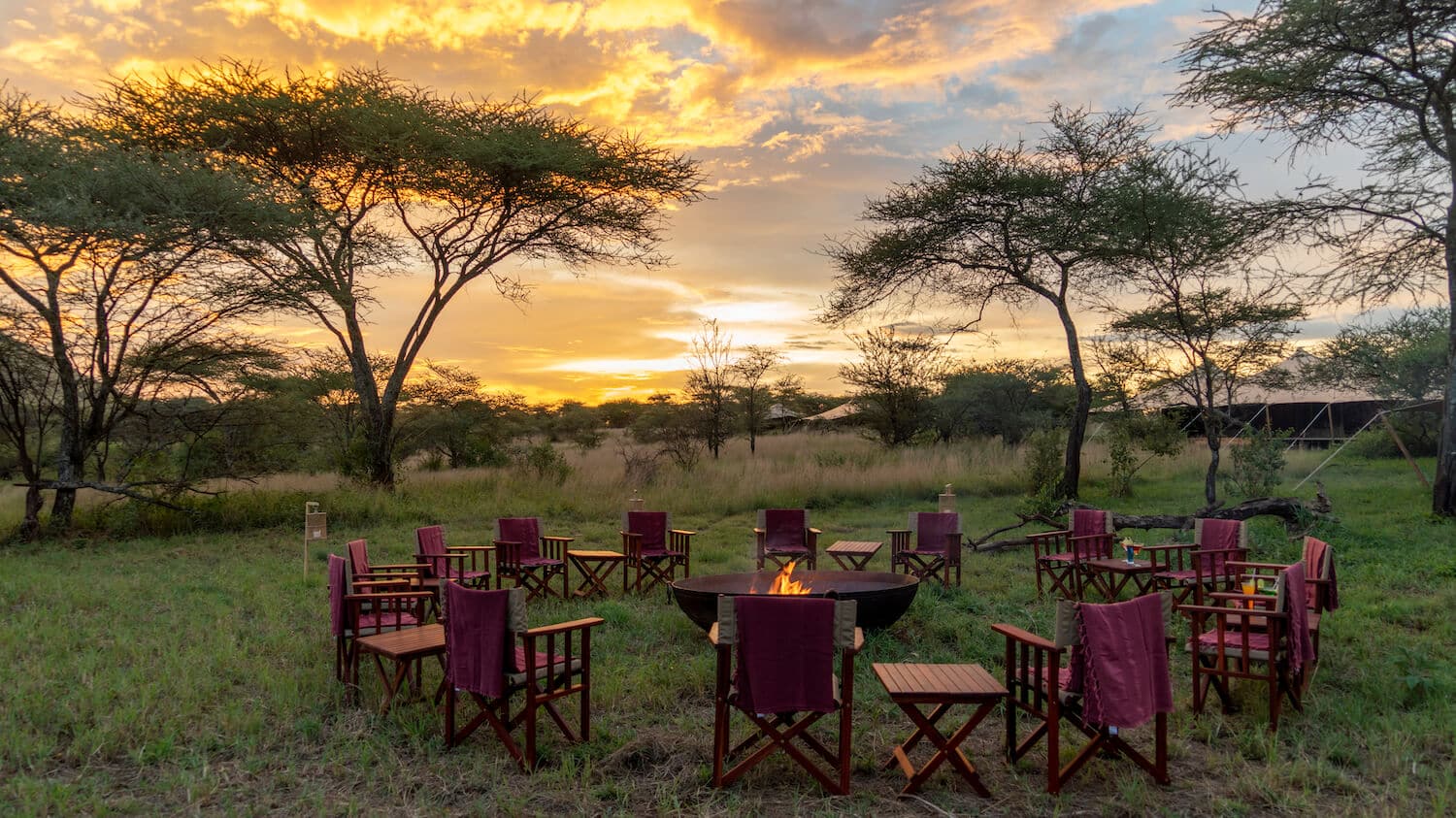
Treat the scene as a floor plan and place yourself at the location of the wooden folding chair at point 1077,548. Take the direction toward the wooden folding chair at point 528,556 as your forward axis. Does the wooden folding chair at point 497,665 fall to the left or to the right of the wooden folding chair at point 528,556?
left

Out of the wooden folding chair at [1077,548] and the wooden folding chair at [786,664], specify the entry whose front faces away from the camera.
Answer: the wooden folding chair at [786,664]

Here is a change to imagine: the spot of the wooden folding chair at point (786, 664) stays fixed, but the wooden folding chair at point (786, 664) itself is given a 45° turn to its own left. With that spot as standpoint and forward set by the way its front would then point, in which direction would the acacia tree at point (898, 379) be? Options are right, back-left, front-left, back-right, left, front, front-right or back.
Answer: front-right

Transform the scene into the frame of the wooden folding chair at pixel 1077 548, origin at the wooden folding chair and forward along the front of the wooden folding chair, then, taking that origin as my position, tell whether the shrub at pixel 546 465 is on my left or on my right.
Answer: on my right

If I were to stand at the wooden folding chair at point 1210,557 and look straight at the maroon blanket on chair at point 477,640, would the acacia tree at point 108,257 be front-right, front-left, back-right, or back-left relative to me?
front-right

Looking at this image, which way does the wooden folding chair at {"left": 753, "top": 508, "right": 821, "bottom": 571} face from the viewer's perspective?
toward the camera

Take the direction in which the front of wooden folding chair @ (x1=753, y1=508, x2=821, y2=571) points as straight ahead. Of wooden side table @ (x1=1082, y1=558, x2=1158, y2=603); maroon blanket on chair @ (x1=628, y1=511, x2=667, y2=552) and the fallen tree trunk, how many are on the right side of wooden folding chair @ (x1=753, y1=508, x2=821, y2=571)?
1

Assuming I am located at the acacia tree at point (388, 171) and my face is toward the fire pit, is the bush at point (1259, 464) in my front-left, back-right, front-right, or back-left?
front-left

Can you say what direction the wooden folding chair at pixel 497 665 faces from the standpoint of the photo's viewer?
facing away from the viewer and to the right of the viewer

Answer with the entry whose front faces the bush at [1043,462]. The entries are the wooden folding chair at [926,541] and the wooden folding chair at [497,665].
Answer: the wooden folding chair at [497,665]

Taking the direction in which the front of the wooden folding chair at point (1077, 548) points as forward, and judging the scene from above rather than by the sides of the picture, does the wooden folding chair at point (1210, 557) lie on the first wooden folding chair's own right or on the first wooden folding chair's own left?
on the first wooden folding chair's own left

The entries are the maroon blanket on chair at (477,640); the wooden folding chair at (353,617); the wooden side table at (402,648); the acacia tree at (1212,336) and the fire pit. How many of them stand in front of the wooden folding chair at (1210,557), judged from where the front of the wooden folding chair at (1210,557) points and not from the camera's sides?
4

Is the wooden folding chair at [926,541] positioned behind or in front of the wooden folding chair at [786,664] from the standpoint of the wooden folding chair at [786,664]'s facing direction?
in front

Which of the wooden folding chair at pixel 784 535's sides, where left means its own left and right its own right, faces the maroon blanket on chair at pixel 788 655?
front

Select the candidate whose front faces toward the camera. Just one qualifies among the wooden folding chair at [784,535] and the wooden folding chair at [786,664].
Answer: the wooden folding chair at [784,535]

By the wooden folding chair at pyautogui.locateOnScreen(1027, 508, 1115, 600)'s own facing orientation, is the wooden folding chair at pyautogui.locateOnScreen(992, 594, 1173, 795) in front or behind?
in front

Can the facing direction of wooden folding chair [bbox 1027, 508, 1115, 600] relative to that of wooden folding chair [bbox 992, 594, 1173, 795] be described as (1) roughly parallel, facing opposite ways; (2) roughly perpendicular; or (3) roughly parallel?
roughly perpendicular

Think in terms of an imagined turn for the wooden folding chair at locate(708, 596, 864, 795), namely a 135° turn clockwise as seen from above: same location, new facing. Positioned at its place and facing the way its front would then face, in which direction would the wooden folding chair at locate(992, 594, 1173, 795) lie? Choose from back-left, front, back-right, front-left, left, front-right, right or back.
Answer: front-left

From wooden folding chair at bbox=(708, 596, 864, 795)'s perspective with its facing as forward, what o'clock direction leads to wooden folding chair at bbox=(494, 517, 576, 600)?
wooden folding chair at bbox=(494, 517, 576, 600) is roughly at 11 o'clock from wooden folding chair at bbox=(708, 596, 864, 795).

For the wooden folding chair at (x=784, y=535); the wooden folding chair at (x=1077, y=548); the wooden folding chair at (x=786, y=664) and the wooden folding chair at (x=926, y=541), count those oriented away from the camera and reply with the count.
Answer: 1

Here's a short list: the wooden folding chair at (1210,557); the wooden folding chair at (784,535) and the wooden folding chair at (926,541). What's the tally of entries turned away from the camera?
0

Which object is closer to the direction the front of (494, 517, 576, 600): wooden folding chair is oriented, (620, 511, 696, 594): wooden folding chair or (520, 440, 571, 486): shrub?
the wooden folding chair

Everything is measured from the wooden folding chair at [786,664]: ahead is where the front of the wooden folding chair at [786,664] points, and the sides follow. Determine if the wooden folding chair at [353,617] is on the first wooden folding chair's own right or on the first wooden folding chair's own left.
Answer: on the first wooden folding chair's own left

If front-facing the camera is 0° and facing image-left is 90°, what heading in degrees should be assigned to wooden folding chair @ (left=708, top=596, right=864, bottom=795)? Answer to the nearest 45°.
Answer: approximately 180°

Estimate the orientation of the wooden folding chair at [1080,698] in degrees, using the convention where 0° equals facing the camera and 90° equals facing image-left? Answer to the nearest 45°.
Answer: approximately 135°
